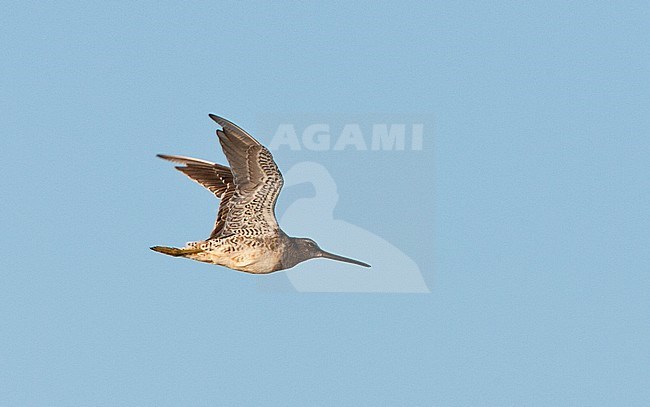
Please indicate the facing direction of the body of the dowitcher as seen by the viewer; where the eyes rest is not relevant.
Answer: to the viewer's right
